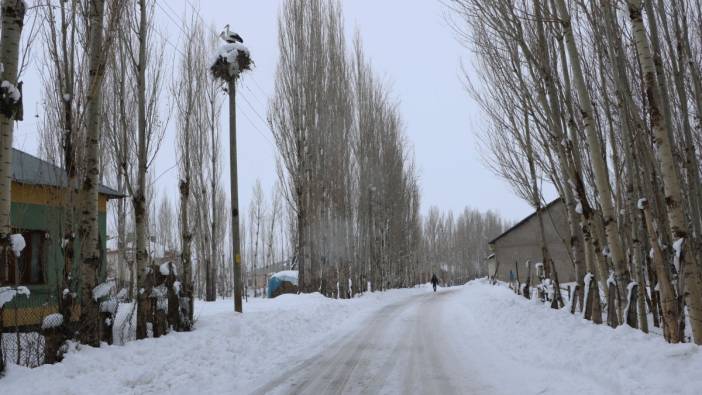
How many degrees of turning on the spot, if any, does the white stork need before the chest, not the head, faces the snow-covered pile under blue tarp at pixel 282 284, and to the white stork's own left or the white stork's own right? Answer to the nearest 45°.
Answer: approximately 90° to the white stork's own right

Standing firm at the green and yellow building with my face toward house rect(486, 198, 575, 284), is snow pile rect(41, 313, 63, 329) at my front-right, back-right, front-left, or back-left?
back-right

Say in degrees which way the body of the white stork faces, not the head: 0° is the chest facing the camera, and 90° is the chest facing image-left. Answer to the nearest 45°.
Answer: approximately 90°

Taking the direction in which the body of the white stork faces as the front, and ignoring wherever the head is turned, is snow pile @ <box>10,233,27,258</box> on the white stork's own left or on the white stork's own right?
on the white stork's own left
